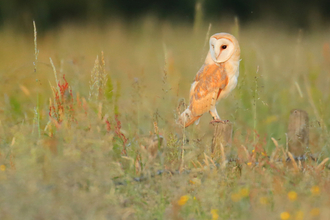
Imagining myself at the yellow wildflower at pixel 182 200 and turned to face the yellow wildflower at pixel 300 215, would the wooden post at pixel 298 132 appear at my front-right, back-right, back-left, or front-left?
front-left

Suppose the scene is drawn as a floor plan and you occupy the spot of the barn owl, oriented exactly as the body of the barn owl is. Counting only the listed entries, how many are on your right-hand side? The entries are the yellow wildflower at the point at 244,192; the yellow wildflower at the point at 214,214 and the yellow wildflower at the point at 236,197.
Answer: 3

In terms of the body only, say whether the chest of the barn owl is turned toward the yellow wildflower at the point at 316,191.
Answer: no

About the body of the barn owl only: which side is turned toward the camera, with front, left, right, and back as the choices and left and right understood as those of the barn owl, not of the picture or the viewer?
right

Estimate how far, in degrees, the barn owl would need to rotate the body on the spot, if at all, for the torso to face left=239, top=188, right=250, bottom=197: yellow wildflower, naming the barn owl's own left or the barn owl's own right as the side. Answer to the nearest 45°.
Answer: approximately 90° to the barn owl's own right

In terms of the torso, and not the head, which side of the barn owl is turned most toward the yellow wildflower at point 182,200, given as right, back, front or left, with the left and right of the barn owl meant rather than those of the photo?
right

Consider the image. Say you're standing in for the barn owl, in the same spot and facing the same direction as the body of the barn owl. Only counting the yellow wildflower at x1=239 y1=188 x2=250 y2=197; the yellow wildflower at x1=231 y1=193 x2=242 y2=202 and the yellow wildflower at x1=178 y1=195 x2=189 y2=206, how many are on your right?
3

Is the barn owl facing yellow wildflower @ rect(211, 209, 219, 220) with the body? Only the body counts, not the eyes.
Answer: no

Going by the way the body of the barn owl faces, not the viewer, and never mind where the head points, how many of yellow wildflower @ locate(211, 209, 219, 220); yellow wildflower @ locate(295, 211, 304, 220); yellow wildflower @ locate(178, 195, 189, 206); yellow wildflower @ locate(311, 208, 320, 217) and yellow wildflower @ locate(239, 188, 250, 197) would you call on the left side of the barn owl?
0

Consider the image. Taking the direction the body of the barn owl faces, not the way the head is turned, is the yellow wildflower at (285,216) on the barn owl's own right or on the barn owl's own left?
on the barn owl's own right

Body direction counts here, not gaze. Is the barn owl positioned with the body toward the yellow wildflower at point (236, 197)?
no
